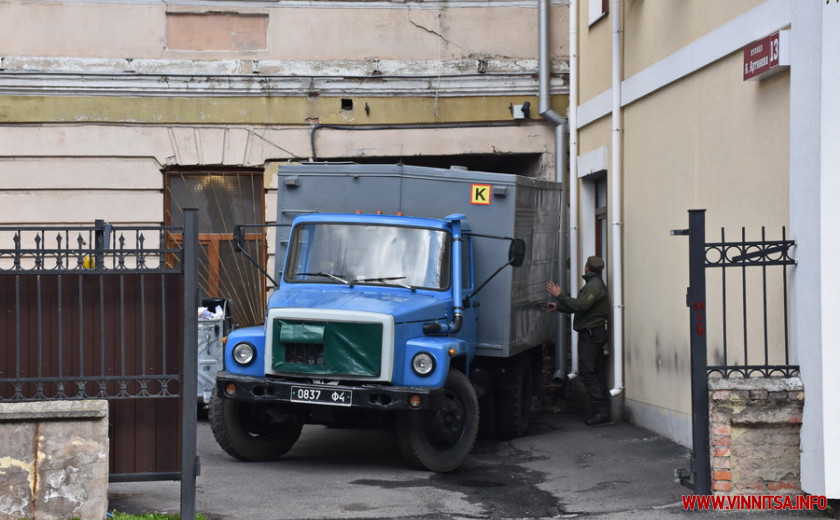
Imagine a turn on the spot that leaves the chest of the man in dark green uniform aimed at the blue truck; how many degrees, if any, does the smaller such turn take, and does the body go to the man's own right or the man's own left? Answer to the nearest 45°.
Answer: approximately 45° to the man's own left

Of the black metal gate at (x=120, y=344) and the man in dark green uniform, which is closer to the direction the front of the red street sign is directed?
the black metal gate

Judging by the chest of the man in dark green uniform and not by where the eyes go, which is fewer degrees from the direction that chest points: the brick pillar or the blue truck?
the blue truck

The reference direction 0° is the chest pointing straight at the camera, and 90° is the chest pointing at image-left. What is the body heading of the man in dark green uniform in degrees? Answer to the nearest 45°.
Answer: approximately 90°
